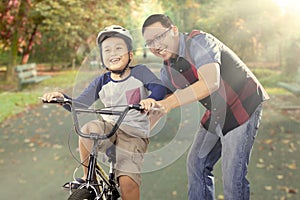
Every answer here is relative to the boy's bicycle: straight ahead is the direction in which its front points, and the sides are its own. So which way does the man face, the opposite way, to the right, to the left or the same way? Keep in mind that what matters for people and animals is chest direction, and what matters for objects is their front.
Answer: the same way

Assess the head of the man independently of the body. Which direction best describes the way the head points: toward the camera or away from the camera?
toward the camera

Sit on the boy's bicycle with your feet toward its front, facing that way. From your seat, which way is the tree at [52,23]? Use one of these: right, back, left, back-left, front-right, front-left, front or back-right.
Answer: back-right

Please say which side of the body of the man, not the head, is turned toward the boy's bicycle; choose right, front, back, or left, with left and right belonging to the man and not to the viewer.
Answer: front

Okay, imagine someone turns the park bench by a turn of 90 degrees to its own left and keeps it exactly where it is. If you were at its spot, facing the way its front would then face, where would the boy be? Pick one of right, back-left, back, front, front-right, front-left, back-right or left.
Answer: back-right

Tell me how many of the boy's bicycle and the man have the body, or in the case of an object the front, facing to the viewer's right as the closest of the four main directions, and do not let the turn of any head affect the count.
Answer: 0

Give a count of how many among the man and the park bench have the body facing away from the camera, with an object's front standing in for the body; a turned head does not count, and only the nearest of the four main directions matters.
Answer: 0

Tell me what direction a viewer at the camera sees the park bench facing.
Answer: facing the viewer and to the right of the viewer

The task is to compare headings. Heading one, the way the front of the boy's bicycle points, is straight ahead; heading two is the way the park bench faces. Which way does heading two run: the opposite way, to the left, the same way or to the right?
to the left

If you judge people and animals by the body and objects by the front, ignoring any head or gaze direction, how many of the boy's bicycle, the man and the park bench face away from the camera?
0

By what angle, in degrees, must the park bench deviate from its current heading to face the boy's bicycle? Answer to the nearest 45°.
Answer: approximately 45° to its right

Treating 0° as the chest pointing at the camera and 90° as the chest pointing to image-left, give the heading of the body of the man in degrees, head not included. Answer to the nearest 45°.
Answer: approximately 45°

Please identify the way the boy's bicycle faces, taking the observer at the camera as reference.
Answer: facing the viewer and to the left of the viewer

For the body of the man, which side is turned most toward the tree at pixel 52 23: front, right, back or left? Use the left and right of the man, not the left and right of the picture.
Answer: right
